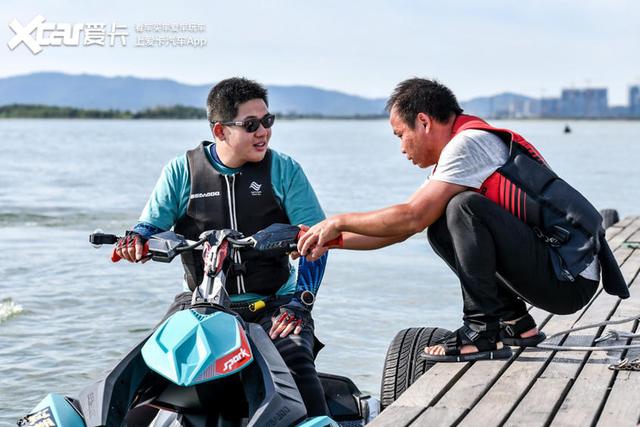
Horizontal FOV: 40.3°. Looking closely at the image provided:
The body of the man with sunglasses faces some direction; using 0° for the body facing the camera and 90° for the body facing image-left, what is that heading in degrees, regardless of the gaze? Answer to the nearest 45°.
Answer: approximately 0°

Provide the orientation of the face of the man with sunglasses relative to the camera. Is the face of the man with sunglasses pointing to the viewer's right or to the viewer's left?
to the viewer's right
